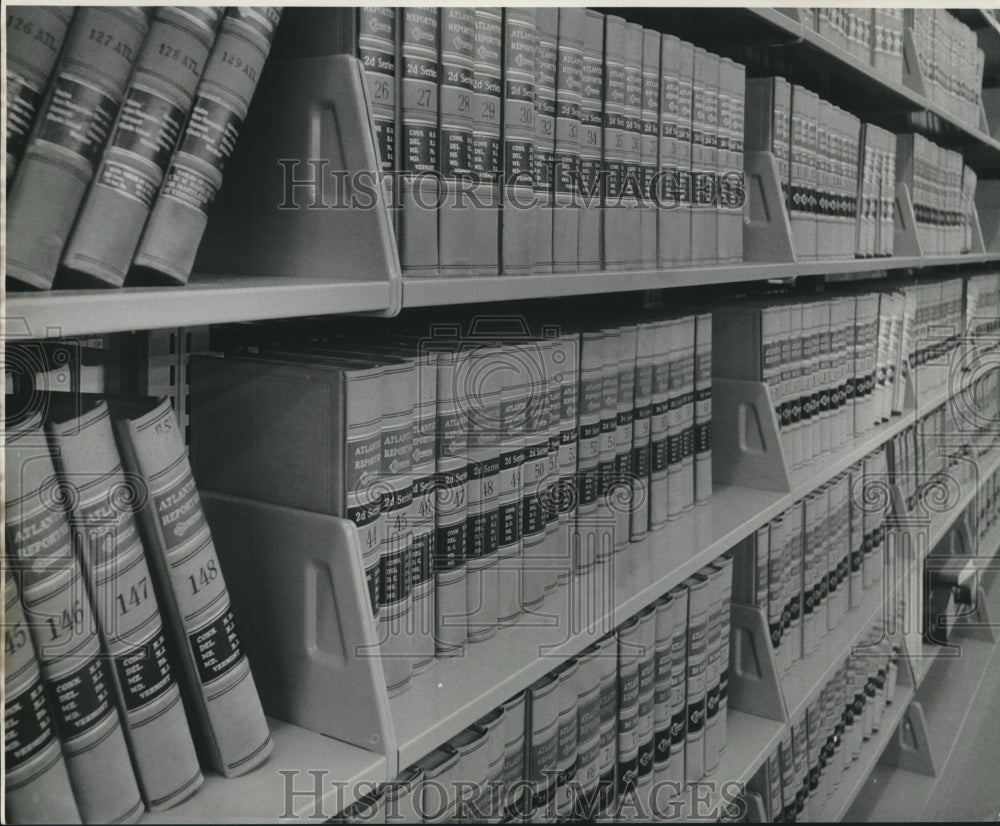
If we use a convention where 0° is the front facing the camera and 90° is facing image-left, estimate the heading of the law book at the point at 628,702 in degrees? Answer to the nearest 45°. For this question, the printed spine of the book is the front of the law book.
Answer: approximately 315°

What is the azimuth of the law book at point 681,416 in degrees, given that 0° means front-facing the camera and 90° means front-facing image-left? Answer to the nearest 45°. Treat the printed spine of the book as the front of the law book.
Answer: approximately 315°

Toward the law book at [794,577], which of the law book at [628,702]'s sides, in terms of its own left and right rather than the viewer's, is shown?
left
